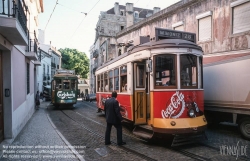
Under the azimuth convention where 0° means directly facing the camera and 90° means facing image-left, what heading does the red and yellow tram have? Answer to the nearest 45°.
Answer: approximately 315°

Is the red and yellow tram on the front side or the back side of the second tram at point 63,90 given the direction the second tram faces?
on the front side

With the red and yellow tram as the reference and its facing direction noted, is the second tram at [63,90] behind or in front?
behind

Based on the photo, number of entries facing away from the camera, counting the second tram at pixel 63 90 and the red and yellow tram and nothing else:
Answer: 0

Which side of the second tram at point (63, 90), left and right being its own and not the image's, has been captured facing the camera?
front
